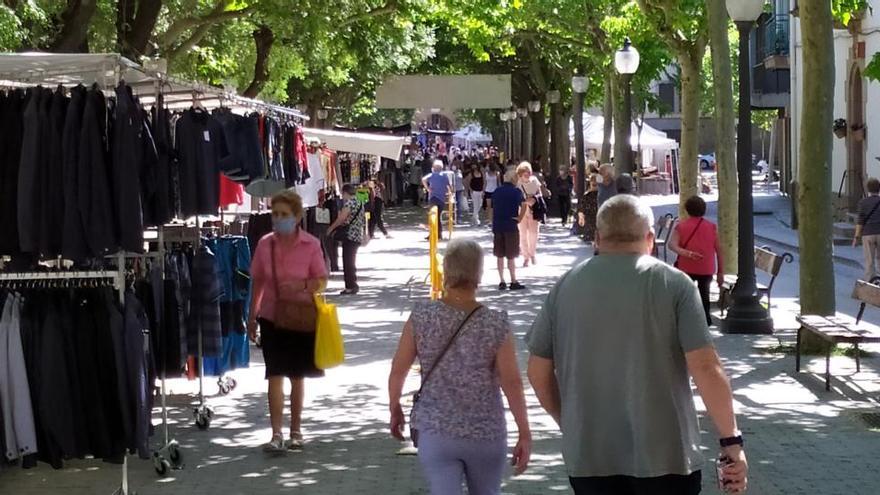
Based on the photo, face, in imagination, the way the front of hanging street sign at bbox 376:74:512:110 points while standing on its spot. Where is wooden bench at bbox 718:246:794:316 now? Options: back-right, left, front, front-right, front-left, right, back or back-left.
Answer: front

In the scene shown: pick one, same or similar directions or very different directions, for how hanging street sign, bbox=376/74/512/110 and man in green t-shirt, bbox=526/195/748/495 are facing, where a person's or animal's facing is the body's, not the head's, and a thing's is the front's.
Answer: very different directions

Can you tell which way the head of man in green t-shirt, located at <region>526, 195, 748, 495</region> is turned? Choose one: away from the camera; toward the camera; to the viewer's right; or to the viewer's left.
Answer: away from the camera

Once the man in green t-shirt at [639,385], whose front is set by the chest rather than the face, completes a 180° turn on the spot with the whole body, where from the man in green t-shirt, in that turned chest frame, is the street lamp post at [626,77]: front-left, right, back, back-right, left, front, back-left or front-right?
back

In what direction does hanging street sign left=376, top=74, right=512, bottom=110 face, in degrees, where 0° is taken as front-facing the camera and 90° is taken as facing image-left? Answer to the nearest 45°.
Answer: approximately 0°

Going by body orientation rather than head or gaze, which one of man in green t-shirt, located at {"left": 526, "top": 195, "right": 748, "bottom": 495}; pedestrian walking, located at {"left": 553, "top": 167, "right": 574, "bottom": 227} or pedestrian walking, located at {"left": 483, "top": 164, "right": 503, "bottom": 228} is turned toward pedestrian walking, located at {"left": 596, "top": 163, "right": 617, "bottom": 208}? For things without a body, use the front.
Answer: the man in green t-shirt

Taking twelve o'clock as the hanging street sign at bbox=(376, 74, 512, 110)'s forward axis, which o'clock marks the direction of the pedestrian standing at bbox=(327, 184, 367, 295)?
The pedestrian standing is roughly at 12 o'clock from the hanging street sign.

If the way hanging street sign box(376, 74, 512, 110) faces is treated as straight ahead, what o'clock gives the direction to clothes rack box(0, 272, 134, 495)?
The clothes rack is roughly at 12 o'clock from the hanging street sign.

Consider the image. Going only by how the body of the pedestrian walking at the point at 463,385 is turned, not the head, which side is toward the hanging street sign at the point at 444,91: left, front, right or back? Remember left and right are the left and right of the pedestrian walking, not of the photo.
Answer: front
